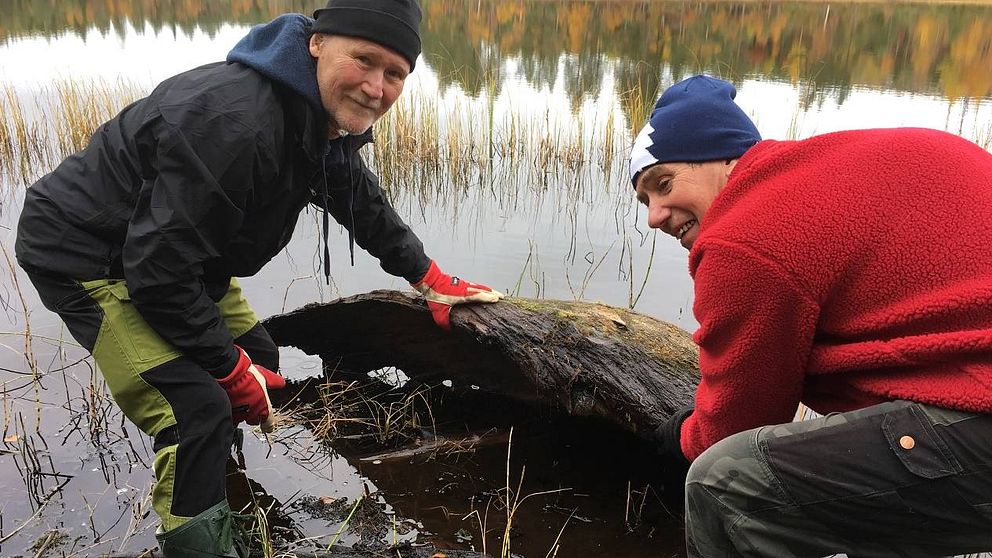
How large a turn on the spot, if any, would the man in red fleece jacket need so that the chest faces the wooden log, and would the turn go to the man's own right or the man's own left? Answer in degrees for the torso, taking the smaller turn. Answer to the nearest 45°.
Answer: approximately 45° to the man's own right

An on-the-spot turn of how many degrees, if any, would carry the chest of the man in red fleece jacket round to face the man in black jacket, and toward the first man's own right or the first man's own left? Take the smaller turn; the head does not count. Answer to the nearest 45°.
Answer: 0° — they already face them

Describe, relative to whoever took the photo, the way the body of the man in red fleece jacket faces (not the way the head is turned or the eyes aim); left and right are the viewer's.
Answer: facing to the left of the viewer

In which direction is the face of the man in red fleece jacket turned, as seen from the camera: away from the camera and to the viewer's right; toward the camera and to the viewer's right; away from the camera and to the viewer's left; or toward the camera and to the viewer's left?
toward the camera and to the viewer's left
